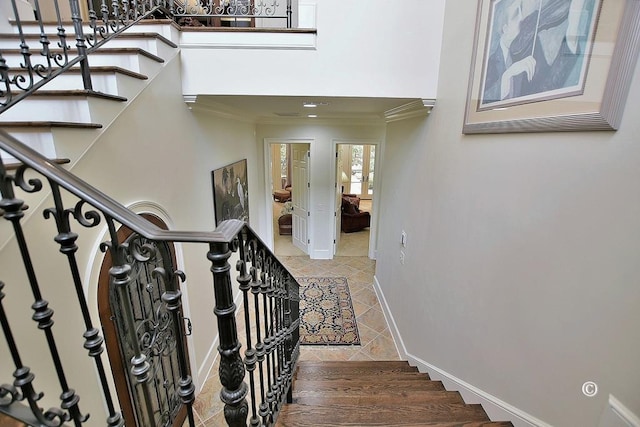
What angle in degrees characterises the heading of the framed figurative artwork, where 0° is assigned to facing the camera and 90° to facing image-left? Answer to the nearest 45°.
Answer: approximately 45°

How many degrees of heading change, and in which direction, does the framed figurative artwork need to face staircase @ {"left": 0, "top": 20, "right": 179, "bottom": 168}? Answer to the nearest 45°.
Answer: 0° — it already faces it

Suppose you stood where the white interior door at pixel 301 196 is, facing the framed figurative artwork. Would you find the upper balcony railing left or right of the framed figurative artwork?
right

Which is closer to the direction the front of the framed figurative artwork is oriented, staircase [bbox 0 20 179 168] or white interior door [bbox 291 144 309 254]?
the staircase

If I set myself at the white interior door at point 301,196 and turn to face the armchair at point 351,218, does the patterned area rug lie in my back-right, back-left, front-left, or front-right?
back-right

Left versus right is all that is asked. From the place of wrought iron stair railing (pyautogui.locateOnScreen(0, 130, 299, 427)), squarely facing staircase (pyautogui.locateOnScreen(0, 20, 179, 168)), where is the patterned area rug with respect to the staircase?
right

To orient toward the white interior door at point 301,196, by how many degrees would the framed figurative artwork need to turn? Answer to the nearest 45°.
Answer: approximately 90° to its right

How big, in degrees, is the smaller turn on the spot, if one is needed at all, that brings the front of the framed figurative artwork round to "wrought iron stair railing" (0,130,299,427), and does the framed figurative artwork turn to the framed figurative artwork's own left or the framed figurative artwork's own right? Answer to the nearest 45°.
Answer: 0° — it already faces it
